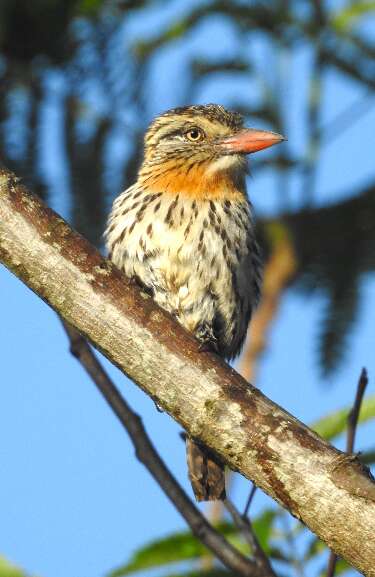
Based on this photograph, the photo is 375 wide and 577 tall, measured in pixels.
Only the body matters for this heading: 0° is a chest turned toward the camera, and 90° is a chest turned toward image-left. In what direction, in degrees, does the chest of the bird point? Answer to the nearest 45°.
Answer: approximately 0°
